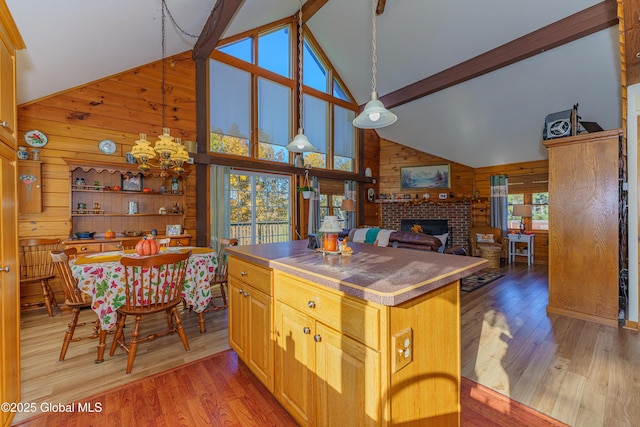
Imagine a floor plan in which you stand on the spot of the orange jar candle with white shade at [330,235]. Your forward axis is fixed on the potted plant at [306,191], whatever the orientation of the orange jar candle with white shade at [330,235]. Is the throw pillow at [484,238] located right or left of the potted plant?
right

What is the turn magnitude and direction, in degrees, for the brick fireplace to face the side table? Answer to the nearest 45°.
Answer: approximately 90° to its left

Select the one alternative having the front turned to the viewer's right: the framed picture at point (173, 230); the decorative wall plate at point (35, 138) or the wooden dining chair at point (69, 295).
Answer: the wooden dining chair

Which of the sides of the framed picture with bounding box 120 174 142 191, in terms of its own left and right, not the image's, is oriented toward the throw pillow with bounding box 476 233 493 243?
left

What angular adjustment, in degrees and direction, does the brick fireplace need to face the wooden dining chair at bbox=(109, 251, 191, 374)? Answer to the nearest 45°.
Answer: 0° — it already faces it

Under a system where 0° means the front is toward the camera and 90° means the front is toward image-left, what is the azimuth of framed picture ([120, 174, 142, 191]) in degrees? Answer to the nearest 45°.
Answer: approximately 0°

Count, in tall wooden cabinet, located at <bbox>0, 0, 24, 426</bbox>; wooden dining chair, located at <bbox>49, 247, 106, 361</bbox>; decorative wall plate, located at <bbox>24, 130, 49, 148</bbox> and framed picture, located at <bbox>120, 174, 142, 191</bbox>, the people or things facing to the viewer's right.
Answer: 2

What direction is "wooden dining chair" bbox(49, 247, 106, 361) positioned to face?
to the viewer's right

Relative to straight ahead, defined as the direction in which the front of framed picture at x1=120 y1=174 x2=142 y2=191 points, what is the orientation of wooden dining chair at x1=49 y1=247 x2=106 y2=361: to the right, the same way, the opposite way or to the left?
to the left

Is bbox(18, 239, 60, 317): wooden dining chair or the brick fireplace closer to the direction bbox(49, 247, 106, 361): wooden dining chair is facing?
the brick fireplace
